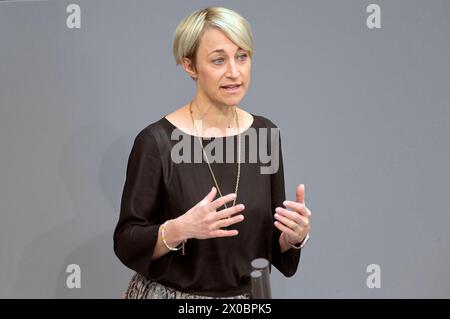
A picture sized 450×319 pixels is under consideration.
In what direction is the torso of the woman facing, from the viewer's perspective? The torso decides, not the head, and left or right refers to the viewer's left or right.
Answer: facing the viewer and to the right of the viewer

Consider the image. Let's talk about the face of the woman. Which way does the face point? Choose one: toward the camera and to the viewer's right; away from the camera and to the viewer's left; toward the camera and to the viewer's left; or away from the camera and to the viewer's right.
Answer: toward the camera and to the viewer's right
